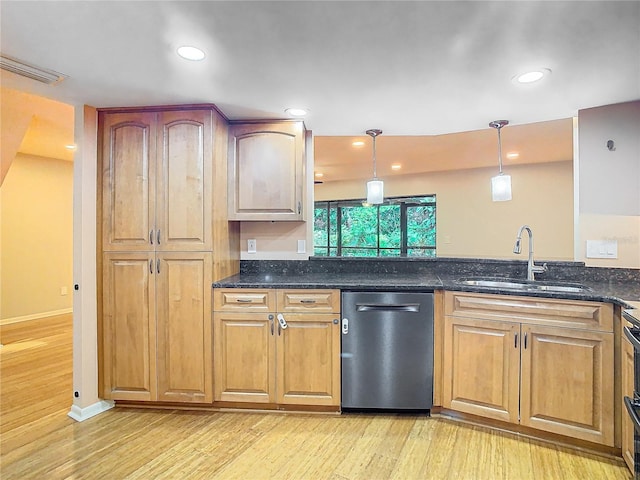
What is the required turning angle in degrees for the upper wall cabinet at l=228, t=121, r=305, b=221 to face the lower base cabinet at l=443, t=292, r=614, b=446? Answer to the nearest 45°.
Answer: approximately 45° to its left

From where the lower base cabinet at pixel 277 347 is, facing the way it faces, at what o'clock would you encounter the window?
The window is roughly at 7 o'clock from the lower base cabinet.

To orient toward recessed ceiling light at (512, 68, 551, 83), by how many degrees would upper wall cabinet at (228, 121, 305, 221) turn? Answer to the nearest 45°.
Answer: approximately 45° to its left

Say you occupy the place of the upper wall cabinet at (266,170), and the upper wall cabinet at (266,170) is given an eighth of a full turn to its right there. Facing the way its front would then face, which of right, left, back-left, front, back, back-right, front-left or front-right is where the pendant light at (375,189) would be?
back-left

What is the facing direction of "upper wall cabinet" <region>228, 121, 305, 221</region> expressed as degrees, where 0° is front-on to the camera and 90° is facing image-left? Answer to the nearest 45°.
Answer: approximately 0°

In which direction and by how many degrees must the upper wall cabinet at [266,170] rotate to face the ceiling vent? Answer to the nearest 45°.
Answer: approximately 45° to its right

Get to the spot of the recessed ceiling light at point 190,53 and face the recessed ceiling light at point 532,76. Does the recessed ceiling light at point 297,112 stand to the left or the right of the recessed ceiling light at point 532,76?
left
